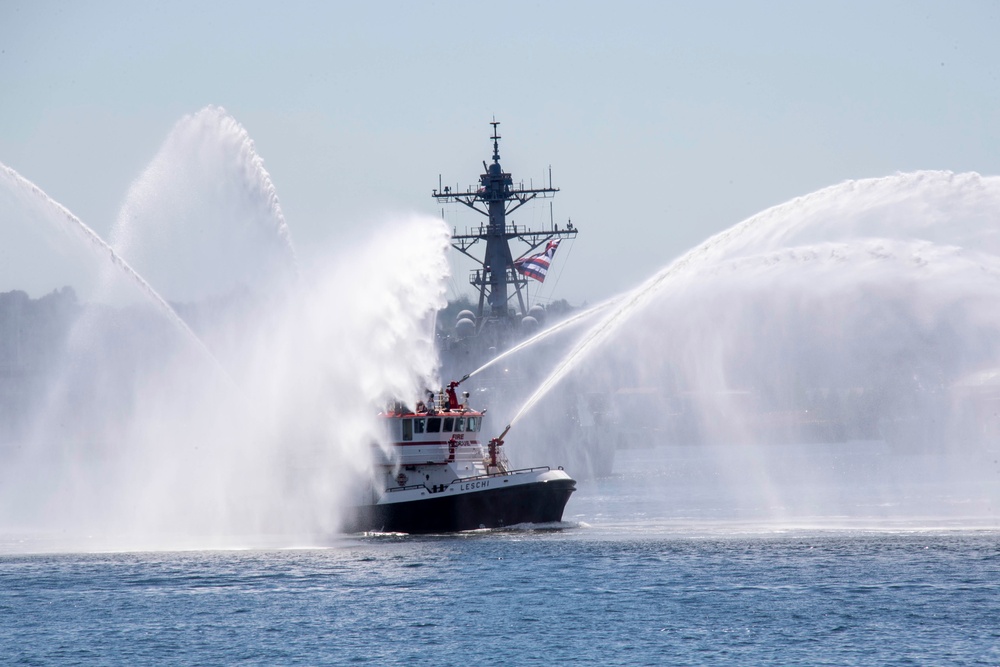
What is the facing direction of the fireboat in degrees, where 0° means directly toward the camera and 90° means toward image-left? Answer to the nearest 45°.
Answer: approximately 315°
